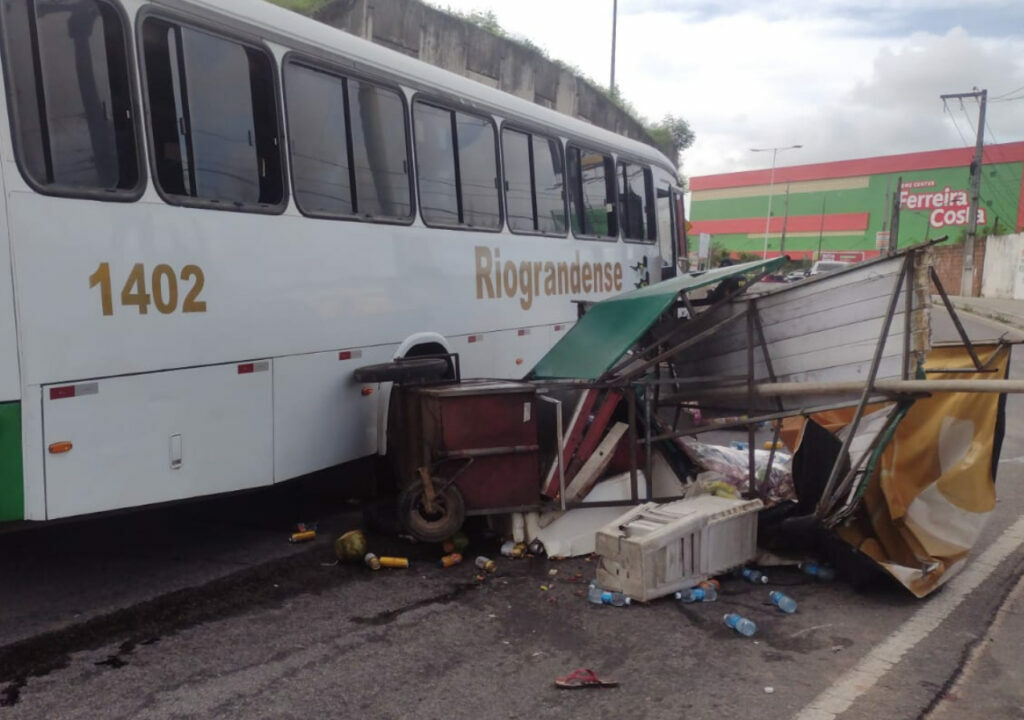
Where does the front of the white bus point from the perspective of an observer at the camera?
facing away from the viewer and to the right of the viewer

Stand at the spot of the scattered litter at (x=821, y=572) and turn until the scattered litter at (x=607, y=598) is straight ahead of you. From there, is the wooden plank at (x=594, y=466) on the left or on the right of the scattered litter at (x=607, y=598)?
right

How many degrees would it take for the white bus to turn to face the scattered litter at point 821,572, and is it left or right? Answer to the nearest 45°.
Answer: approximately 45° to its right

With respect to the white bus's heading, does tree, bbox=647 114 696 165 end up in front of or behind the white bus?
in front

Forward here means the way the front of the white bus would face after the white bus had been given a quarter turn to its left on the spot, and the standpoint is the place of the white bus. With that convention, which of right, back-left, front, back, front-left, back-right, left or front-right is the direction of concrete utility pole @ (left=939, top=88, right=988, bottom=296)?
right

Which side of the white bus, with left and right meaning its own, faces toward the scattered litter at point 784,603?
right

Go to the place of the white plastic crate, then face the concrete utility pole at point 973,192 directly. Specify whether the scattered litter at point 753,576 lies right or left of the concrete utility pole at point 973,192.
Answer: right

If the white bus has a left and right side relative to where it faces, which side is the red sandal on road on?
on its right

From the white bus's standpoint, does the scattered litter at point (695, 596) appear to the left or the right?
on its right

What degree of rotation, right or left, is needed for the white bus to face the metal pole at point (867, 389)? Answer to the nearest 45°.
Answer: approximately 45° to its right

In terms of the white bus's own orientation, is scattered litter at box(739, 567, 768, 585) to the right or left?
on its right
